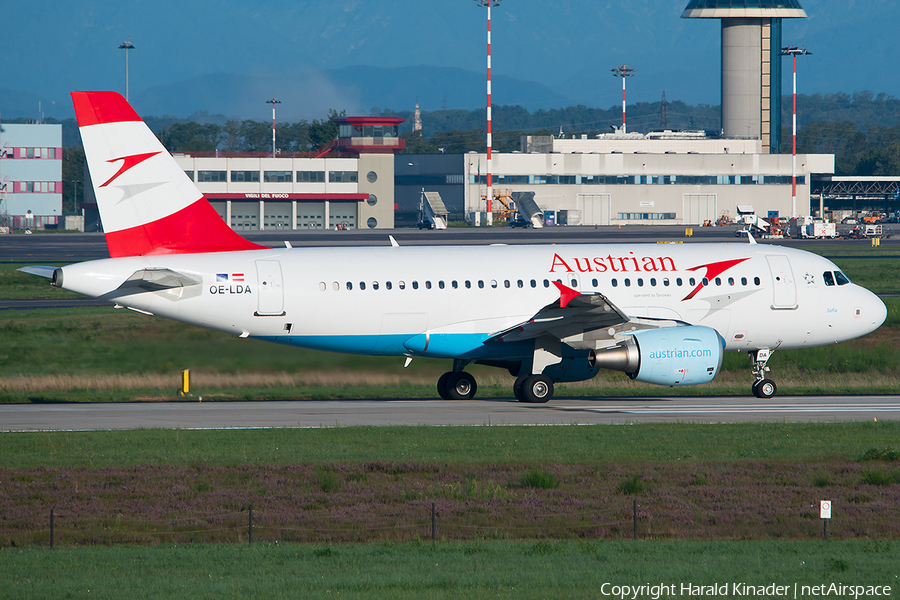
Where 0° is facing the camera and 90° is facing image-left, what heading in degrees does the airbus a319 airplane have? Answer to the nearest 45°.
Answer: approximately 270°
